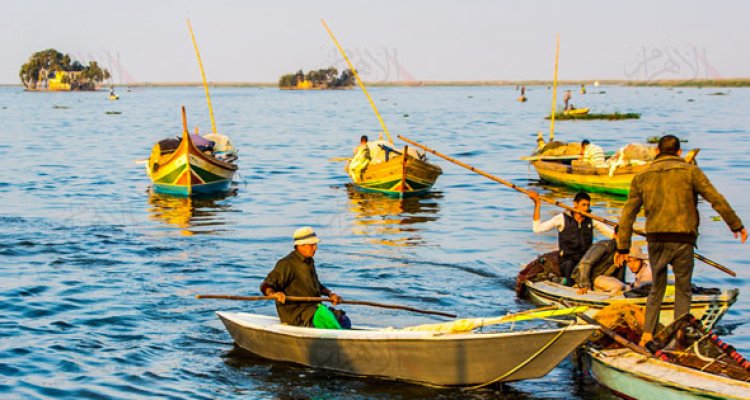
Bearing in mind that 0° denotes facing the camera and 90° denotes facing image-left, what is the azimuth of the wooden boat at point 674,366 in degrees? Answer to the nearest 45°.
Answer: approximately 90°

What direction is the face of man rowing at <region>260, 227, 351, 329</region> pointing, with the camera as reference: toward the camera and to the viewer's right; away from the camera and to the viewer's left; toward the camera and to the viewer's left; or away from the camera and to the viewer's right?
toward the camera and to the viewer's right

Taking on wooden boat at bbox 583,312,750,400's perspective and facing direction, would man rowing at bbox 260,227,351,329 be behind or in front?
in front

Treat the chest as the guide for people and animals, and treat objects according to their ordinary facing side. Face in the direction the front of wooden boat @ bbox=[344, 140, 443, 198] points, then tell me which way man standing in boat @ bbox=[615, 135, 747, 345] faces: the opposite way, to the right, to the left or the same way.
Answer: the opposite way

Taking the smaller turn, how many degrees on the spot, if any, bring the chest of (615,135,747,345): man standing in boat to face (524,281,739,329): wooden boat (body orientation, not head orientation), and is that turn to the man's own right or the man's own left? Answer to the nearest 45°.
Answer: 0° — they already face it

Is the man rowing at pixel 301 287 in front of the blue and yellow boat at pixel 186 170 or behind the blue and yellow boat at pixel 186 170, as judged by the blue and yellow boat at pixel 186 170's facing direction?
in front

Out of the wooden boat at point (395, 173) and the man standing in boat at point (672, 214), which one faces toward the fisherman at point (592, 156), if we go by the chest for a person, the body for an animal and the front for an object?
the man standing in boat

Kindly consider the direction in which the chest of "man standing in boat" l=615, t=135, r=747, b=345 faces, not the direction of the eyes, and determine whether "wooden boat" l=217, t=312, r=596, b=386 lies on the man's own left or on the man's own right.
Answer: on the man's own left

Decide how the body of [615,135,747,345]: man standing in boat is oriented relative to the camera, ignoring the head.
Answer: away from the camera

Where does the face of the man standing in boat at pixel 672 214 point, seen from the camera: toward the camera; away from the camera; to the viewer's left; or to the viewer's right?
away from the camera

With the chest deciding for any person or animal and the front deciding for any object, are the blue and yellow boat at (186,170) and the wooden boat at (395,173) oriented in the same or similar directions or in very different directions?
same or similar directions

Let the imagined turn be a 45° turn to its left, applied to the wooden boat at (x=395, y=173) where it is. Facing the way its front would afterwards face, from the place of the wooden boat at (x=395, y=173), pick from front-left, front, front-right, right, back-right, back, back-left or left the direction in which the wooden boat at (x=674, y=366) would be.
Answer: front-right

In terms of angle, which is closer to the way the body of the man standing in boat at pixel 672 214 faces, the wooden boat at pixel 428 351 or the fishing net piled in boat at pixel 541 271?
the fishing net piled in boat

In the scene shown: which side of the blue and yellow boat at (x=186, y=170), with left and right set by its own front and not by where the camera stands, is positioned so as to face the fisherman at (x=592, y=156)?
left

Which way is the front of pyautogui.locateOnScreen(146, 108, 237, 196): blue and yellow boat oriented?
toward the camera
